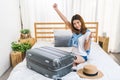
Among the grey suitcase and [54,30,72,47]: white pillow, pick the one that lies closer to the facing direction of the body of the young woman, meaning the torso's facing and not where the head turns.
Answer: the grey suitcase

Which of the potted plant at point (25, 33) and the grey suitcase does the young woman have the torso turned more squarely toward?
the grey suitcase

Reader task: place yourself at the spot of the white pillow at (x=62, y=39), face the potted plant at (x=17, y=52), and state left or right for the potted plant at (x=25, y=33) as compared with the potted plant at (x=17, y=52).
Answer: right

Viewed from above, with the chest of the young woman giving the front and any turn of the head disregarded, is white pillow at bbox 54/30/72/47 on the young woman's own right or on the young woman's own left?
on the young woman's own right

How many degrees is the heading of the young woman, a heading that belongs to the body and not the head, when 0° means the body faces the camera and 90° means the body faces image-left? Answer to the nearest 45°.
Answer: approximately 45°

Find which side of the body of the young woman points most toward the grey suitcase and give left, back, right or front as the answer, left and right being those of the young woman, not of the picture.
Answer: front

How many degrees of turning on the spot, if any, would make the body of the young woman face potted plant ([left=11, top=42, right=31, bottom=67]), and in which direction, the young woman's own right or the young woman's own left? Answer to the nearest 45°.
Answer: approximately 90° to the young woman's own right

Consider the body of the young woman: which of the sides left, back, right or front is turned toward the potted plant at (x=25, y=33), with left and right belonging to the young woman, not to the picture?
right

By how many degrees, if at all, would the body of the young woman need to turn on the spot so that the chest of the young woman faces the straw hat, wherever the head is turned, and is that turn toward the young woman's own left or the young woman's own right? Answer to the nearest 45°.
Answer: approximately 45° to the young woman's own left
